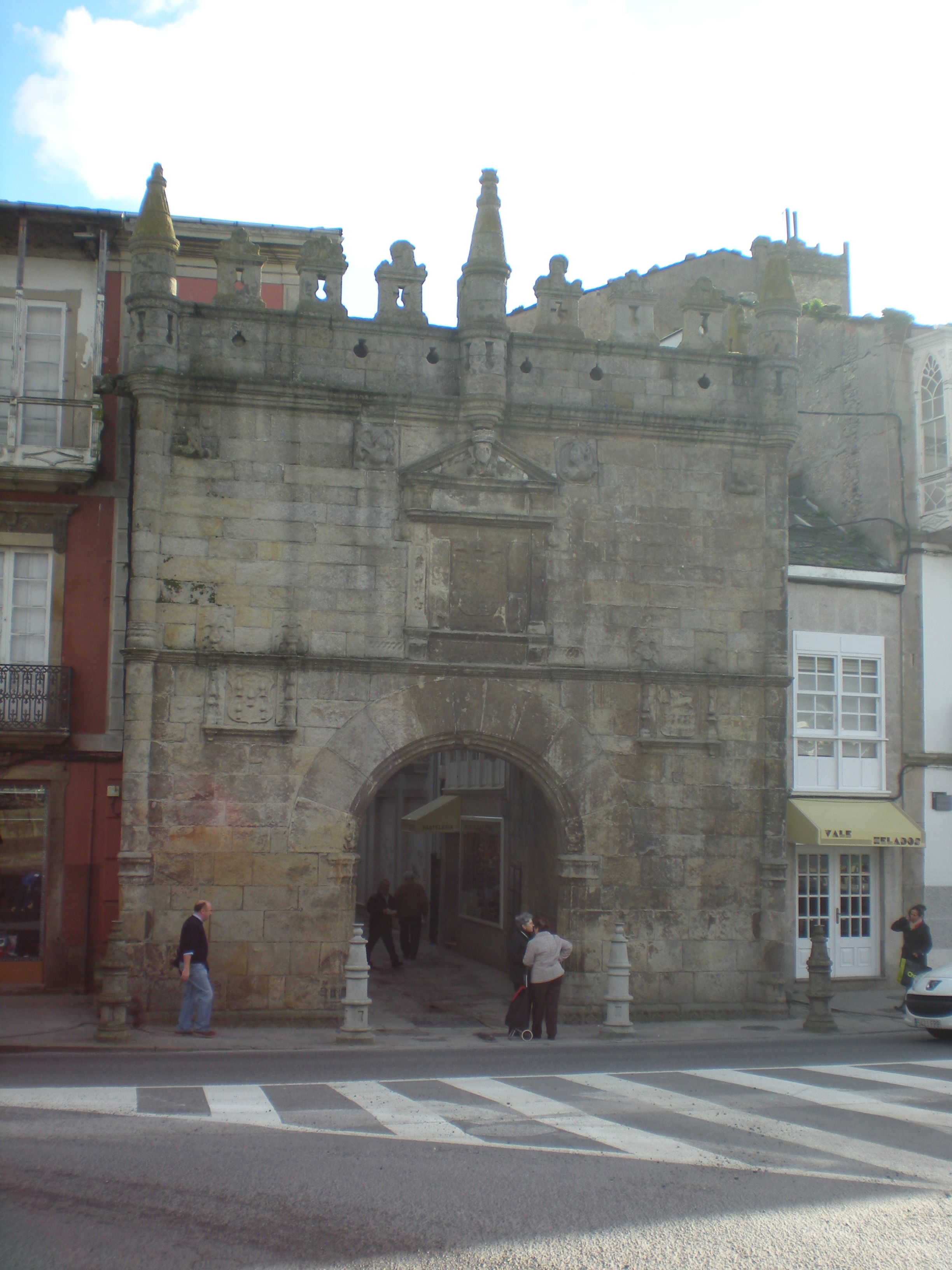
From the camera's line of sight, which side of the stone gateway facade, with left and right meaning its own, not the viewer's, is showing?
front

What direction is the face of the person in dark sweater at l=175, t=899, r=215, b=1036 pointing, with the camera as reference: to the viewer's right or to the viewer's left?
to the viewer's right

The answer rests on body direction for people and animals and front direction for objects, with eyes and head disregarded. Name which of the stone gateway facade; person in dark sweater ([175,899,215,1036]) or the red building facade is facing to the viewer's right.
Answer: the person in dark sweater

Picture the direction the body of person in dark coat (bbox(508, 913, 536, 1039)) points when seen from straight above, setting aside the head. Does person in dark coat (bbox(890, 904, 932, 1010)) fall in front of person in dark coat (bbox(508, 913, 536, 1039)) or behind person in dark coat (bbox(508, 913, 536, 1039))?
in front

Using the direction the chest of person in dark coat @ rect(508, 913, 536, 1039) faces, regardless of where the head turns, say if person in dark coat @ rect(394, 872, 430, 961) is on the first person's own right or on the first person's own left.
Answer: on the first person's own left

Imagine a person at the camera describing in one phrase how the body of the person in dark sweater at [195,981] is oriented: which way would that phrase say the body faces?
to the viewer's right

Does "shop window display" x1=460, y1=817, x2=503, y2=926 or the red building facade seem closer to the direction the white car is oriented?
the red building facade

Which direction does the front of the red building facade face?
toward the camera

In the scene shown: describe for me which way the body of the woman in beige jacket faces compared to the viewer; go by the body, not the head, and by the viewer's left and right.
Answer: facing away from the viewer and to the left of the viewer

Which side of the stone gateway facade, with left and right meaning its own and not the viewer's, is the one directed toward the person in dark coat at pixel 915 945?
left

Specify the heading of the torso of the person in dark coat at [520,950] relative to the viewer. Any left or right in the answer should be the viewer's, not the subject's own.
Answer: facing to the right of the viewer
